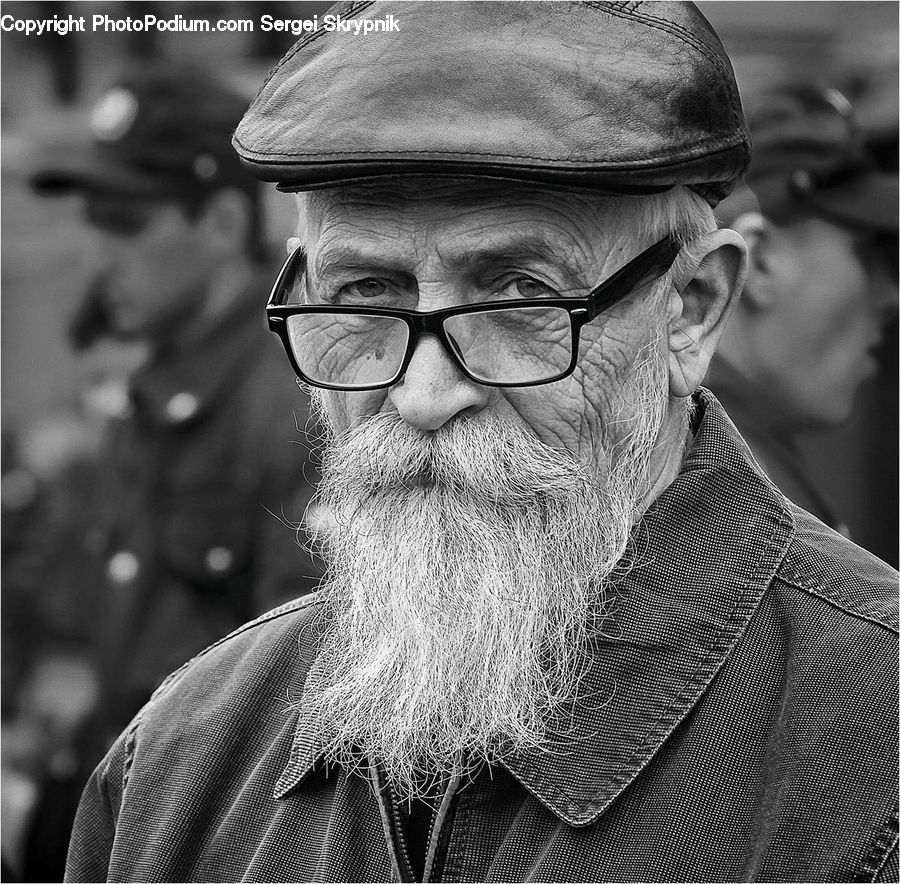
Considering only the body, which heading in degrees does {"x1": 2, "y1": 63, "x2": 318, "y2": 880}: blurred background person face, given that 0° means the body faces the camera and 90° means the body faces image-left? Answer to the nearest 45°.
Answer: approximately 45°

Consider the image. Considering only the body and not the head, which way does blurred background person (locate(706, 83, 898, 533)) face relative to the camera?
to the viewer's right

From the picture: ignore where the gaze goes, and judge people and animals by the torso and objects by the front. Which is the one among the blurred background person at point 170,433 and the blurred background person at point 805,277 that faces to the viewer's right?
the blurred background person at point 805,277

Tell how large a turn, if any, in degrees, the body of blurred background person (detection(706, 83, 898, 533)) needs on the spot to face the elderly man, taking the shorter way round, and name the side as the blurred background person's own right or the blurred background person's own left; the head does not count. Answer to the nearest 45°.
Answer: approximately 90° to the blurred background person's own right

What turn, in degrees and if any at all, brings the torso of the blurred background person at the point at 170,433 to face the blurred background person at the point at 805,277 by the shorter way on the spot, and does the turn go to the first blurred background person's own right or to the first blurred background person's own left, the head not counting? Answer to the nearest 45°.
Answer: approximately 135° to the first blurred background person's own left

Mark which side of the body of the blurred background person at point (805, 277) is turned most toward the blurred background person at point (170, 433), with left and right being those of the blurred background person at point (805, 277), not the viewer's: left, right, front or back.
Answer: back

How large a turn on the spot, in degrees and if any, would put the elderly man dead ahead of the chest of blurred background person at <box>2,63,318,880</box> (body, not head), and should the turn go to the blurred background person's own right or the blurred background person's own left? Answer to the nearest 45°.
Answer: approximately 45° to the blurred background person's own left
